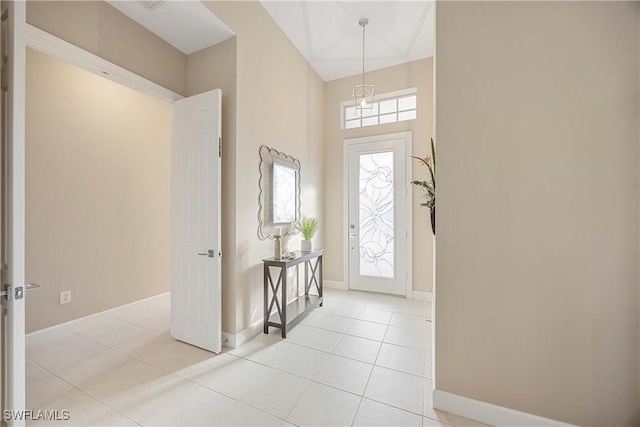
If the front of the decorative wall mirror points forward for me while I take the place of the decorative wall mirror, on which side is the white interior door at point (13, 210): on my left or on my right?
on my right

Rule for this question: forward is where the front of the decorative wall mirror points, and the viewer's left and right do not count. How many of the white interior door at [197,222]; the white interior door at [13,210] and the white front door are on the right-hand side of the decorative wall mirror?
2

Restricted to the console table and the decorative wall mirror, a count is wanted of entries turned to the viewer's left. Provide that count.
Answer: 0

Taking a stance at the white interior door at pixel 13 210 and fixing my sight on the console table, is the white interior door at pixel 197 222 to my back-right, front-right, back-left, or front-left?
front-left

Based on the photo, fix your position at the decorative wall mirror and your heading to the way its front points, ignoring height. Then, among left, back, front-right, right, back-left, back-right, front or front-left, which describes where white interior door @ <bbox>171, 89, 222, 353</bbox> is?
right

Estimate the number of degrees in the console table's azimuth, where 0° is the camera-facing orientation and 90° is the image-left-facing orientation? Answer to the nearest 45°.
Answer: approximately 315°

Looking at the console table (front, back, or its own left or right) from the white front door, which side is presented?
left

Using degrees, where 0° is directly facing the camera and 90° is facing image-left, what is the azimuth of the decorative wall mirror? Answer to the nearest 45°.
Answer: approximately 315°

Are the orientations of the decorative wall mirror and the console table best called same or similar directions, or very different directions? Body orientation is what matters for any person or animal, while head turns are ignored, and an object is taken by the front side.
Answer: same or similar directions
